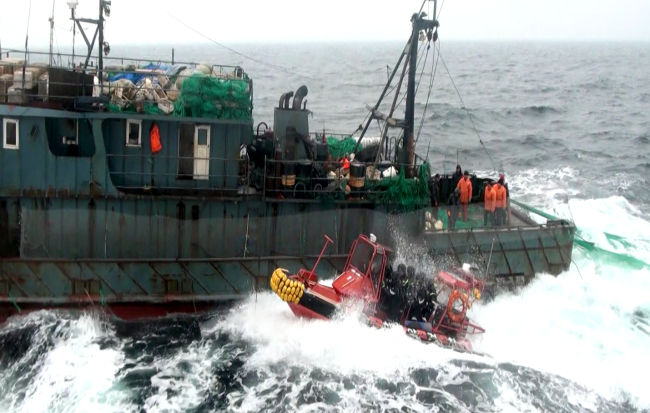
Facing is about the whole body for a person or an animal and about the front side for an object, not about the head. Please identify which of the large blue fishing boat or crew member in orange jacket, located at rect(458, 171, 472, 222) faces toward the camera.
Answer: the crew member in orange jacket

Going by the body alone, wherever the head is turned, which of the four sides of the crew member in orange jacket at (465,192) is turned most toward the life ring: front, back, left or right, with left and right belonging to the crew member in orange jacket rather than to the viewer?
front

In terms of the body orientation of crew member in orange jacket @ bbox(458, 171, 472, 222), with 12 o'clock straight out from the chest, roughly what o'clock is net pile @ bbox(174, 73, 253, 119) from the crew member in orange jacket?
The net pile is roughly at 2 o'clock from the crew member in orange jacket.

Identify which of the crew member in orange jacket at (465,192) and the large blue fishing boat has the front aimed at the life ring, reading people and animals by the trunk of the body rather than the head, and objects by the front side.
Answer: the crew member in orange jacket

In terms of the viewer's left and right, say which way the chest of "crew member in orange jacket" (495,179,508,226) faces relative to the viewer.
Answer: facing the viewer

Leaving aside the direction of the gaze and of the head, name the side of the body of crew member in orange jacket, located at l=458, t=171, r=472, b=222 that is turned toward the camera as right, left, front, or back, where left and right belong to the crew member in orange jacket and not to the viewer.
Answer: front

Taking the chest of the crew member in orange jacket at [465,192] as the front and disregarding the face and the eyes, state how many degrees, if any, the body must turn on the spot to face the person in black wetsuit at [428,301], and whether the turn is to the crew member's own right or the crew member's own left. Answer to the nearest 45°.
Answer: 0° — they already face them
